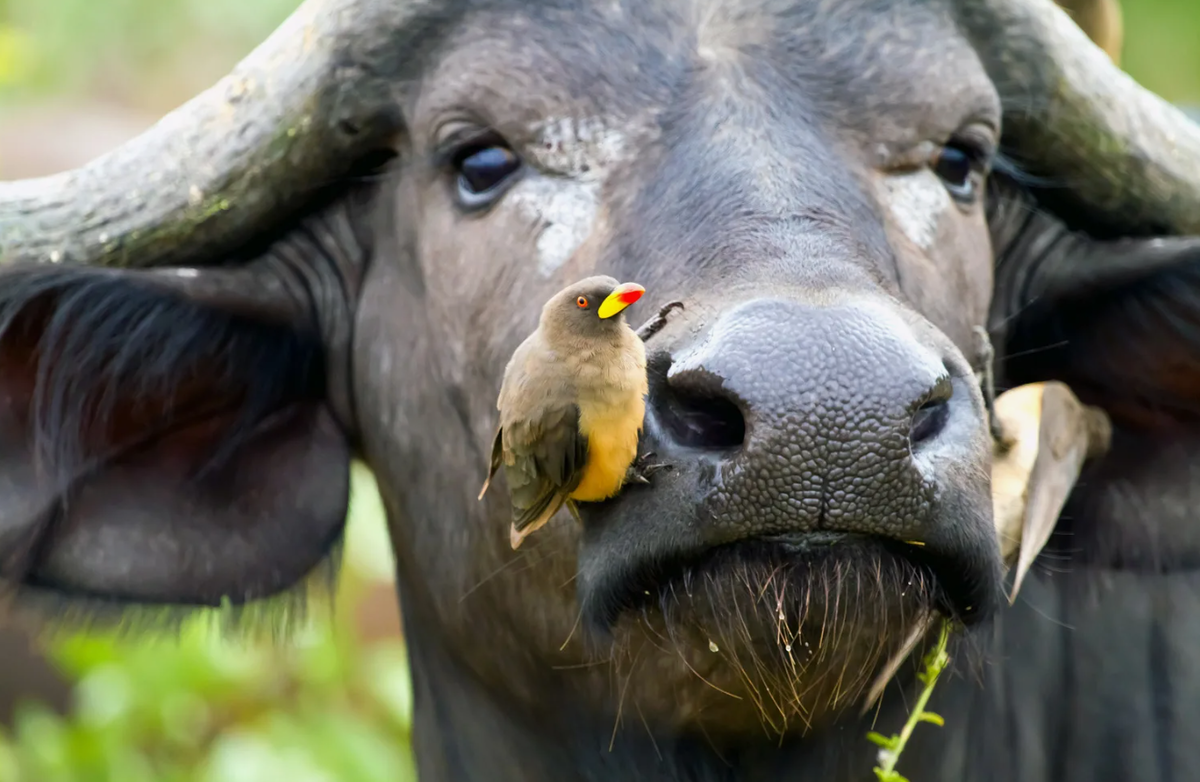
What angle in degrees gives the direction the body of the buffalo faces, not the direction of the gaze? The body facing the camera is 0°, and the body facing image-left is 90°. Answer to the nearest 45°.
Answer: approximately 0°
